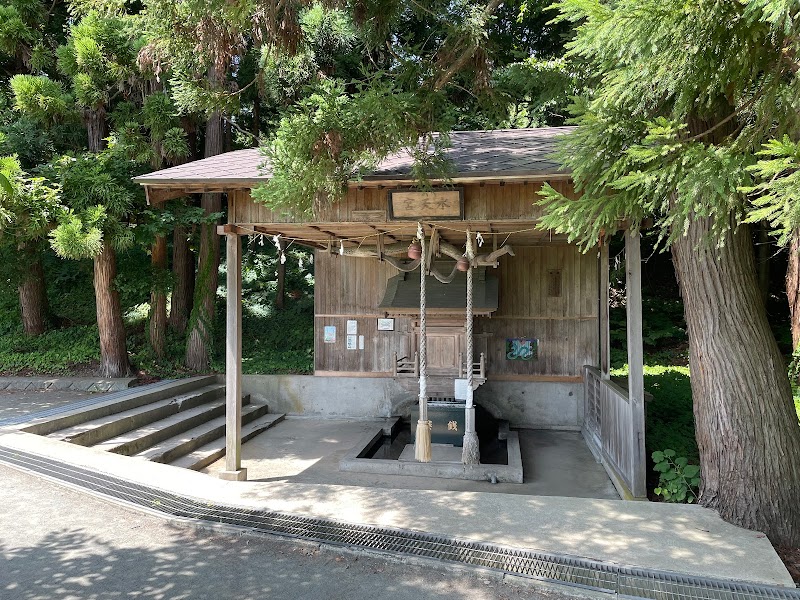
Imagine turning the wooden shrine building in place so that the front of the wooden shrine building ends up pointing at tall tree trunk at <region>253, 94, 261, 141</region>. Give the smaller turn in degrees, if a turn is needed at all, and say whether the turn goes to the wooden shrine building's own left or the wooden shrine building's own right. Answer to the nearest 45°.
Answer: approximately 135° to the wooden shrine building's own right

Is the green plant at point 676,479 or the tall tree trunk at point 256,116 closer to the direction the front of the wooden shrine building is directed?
the green plant

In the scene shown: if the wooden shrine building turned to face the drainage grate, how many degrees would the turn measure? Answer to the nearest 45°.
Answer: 0° — it already faces it

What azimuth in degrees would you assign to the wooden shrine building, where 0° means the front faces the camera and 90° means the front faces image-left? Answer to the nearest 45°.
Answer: approximately 0°

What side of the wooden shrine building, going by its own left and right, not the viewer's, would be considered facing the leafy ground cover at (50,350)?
right
